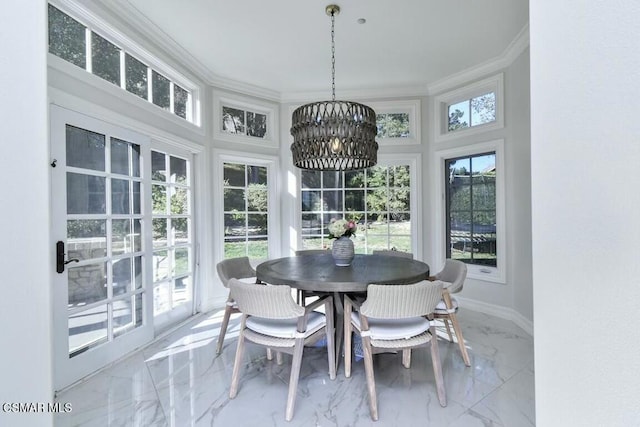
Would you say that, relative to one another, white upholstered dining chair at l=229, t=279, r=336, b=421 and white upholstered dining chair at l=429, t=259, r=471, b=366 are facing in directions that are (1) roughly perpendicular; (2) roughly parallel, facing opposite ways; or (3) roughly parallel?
roughly perpendicular

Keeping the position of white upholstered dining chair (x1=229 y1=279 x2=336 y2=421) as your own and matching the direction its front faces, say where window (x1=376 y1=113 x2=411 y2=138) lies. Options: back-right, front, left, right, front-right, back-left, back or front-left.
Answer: front

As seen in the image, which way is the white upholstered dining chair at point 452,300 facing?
to the viewer's left

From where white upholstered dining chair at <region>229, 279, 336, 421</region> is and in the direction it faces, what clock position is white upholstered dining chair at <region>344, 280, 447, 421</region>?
white upholstered dining chair at <region>344, 280, 447, 421</region> is roughly at 2 o'clock from white upholstered dining chair at <region>229, 279, 336, 421</region>.

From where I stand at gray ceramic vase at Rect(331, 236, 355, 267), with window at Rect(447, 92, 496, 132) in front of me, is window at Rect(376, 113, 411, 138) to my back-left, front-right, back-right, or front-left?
front-left

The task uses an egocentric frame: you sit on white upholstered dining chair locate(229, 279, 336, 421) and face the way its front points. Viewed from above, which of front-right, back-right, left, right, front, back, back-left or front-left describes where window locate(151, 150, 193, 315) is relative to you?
left

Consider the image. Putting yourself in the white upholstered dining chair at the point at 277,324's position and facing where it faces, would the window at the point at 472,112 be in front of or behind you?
in front

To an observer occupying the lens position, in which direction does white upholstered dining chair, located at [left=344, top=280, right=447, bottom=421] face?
facing away from the viewer and to the left of the viewer

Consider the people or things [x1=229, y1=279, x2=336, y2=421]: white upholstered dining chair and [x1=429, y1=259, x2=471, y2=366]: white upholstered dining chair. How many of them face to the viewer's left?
1

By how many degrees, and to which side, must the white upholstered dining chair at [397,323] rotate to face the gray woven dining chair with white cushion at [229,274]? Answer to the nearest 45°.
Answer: approximately 45° to its left

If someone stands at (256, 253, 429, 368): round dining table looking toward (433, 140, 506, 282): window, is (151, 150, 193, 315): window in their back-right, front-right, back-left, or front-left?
back-left

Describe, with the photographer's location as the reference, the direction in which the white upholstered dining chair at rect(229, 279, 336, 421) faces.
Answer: facing away from the viewer and to the right of the viewer

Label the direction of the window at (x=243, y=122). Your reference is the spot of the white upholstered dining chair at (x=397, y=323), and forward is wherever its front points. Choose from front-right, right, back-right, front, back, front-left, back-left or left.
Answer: front
